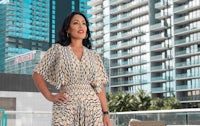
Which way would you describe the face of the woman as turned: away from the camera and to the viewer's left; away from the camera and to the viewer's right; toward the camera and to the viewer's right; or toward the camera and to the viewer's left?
toward the camera and to the viewer's right

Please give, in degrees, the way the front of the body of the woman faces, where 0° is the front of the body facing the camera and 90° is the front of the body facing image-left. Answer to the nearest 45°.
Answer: approximately 315°

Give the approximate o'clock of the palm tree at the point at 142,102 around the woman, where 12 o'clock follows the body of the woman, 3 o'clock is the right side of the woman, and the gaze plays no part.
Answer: The palm tree is roughly at 8 o'clock from the woman.

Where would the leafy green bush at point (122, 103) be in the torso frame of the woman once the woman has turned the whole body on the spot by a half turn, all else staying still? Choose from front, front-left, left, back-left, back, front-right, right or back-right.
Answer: front-right
